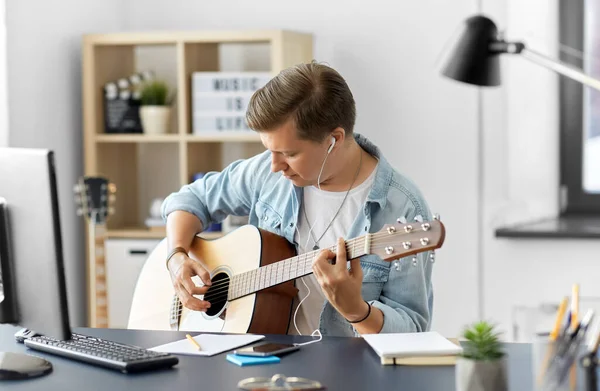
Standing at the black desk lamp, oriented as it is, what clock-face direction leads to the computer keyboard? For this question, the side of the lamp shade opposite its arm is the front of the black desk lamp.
The computer keyboard is roughly at 10 o'clock from the black desk lamp.

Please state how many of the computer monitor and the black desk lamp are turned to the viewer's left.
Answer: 1

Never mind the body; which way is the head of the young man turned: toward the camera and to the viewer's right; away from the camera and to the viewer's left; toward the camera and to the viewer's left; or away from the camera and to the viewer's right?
toward the camera and to the viewer's left

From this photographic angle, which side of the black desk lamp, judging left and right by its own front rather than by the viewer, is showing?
left

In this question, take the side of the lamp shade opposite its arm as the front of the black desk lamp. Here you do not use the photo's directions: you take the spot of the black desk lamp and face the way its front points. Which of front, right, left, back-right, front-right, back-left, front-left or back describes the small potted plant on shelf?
front-right

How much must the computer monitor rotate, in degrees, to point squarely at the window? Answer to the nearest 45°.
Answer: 0° — it already faces it

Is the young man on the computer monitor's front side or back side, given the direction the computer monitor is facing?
on the front side

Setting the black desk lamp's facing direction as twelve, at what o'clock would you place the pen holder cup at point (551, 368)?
The pen holder cup is roughly at 9 o'clock from the black desk lamp.

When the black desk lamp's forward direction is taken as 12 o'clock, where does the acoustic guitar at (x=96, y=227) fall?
The acoustic guitar is roughly at 1 o'clock from the black desk lamp.

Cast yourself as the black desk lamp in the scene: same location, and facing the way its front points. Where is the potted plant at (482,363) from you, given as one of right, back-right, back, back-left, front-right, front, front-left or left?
left

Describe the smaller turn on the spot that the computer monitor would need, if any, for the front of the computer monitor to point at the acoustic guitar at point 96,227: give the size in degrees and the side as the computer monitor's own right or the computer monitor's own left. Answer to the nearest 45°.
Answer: approximately 45° to the computer monitor's own left

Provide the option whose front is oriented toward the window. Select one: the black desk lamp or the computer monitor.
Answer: the computer monitor

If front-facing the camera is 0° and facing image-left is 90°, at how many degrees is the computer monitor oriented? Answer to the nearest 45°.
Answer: approximately 225°

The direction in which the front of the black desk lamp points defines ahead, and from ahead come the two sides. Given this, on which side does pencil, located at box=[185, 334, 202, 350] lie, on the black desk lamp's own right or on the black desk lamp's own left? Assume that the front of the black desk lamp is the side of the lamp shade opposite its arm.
on the black desk lamp's own left

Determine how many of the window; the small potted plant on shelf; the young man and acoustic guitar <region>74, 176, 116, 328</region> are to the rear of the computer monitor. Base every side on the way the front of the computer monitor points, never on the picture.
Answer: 0
